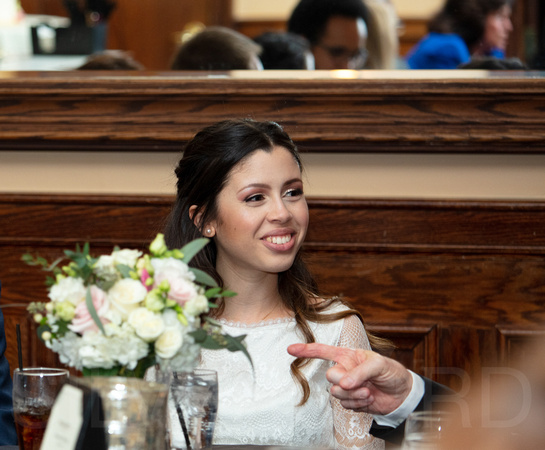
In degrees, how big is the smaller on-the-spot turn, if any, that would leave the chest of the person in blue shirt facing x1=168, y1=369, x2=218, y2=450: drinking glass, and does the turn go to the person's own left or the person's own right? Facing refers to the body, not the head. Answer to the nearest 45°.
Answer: approximately 90° to the person's own right

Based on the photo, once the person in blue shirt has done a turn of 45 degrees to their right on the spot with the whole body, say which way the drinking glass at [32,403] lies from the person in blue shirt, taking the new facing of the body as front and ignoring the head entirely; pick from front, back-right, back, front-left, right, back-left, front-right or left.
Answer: front-right

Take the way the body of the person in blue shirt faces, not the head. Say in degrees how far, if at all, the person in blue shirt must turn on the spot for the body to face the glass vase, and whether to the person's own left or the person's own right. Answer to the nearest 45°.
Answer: approximately 90° to the person's own right

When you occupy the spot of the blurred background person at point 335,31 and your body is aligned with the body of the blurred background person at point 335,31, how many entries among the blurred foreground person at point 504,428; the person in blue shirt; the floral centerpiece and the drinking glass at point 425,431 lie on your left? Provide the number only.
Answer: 1

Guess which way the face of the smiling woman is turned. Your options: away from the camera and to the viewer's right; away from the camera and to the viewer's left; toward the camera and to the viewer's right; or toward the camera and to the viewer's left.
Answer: toward the camera and to the viewer's right

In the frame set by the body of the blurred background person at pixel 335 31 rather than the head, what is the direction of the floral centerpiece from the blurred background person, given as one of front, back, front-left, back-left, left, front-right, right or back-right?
front-right

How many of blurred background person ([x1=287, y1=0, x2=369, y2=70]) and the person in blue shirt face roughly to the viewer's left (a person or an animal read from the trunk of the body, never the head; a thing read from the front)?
0

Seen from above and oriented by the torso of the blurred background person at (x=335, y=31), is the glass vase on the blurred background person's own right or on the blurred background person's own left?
on the blurred background person's own right

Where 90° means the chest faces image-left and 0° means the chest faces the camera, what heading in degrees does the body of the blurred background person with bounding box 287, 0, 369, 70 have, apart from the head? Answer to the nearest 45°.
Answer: approximately 315°
